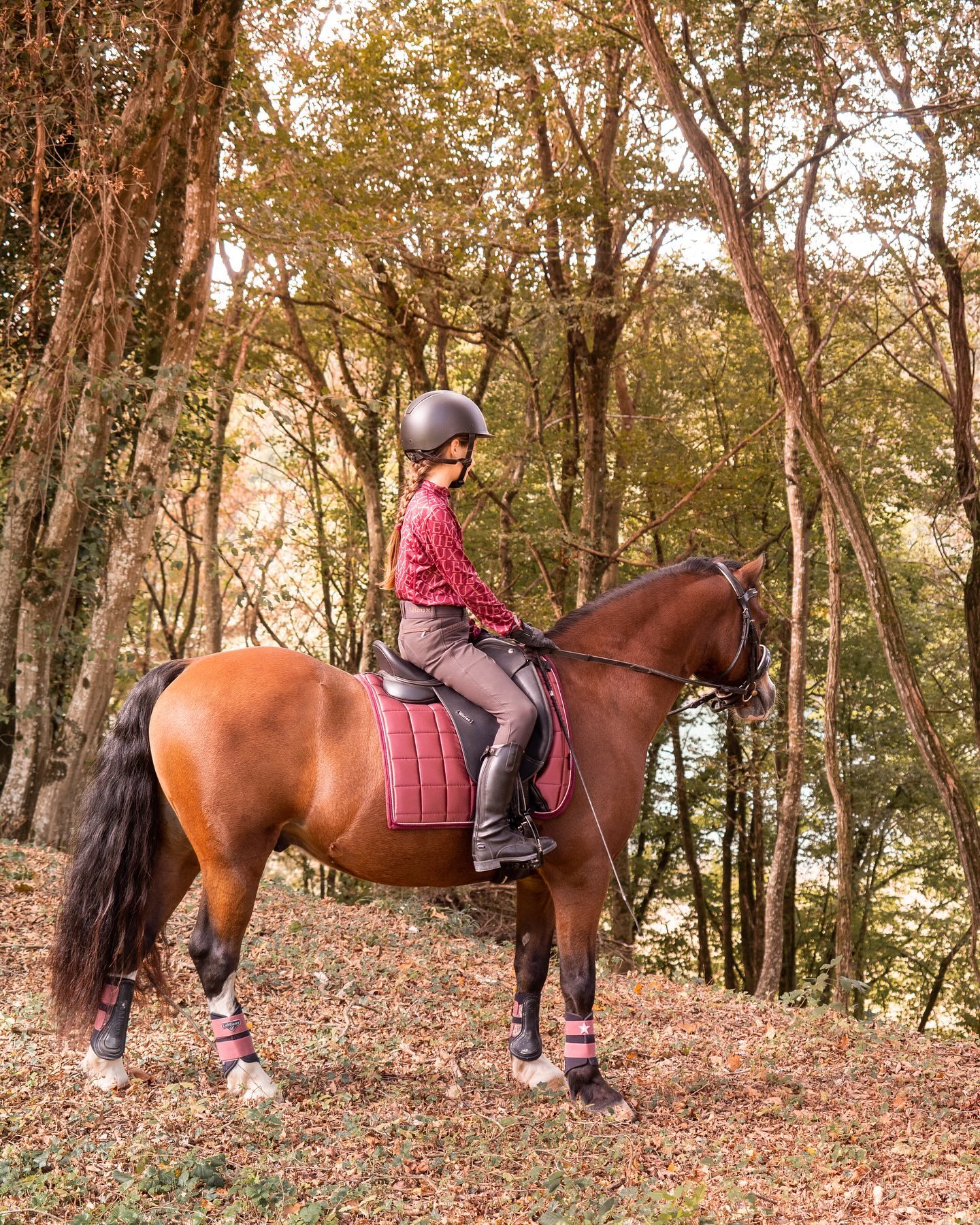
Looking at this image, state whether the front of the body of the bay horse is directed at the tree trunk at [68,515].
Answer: no

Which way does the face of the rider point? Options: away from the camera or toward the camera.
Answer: away from the camera

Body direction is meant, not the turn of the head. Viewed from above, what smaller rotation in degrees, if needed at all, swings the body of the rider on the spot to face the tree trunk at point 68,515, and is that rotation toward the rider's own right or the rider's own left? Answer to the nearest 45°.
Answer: approximately 135° to the rider's own left

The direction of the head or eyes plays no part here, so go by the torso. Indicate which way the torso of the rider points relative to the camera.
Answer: to the viewer's right

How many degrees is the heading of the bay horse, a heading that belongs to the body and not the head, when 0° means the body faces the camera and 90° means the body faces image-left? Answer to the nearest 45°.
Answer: approximately 270°

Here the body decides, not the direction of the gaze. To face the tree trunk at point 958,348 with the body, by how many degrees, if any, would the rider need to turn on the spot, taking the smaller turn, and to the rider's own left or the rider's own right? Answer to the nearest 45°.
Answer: approximately 45° to the rider's own left

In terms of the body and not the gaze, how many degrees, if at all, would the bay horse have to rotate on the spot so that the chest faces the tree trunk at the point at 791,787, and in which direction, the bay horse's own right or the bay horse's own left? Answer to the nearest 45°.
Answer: approximately 45° to the bay horse's own left

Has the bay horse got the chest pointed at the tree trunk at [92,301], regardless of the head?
no

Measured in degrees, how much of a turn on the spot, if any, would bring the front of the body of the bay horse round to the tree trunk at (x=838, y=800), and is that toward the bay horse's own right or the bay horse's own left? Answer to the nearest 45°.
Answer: approximately 45° to the bay horse's own left

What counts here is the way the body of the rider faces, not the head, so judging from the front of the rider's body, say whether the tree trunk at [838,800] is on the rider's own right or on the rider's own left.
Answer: on the rider's own left
